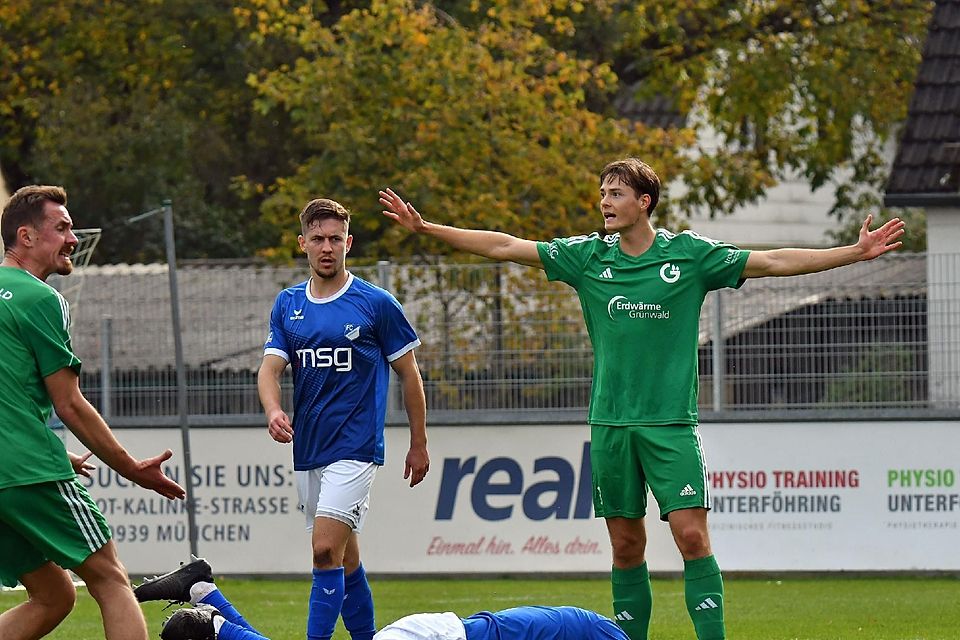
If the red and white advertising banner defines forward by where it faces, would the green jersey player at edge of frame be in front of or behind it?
in front

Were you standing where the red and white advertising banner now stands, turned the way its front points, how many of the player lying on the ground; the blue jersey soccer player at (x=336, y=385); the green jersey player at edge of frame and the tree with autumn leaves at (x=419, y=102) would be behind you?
1

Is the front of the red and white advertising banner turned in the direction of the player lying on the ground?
yes

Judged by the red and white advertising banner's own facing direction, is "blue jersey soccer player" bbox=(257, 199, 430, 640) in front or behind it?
in front

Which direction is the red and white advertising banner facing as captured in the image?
toward the camera

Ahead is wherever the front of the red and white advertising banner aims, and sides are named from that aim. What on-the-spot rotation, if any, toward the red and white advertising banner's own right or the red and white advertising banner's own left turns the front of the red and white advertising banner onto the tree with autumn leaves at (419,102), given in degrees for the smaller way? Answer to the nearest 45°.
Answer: approximately 180°
